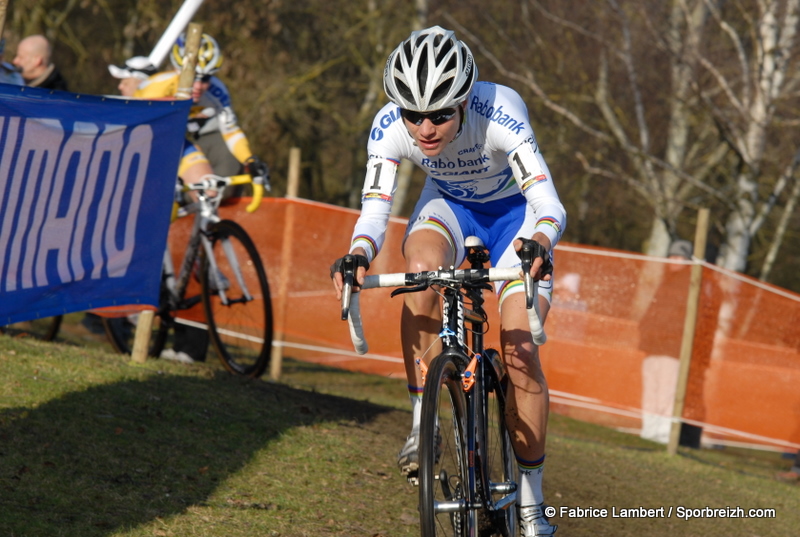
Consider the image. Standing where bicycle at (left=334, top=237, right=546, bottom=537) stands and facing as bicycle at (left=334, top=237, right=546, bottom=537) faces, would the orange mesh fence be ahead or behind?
behind

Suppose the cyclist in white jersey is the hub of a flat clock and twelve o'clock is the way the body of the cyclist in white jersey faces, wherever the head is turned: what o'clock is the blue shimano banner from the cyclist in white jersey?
The blue shimano banner is roughly at 4 o'clock from the cyclist in white jersey.

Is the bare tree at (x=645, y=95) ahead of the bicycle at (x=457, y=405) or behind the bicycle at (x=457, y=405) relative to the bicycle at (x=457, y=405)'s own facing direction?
behind

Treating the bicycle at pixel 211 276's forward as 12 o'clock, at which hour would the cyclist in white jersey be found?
The cyclist in white jersey is roughly at 1 o'clock from the bicycle.

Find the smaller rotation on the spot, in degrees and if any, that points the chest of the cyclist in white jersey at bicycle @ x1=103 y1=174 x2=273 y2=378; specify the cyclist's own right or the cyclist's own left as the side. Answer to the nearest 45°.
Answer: approximately 135° to the cyclist's own right

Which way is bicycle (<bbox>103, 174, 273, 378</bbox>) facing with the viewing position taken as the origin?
facing the viewer and to the right of the viewer

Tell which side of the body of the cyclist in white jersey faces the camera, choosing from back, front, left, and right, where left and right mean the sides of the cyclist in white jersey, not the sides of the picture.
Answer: front

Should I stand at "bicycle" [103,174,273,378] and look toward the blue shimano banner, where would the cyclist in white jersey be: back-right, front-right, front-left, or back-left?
front-left

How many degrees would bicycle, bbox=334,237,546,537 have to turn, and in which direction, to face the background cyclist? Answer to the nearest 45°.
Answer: approximately 135° to its right

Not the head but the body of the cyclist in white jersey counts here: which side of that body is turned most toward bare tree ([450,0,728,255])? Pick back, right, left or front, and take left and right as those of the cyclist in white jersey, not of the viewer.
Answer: back

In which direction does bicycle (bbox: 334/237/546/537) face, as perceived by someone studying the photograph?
facing the viewer

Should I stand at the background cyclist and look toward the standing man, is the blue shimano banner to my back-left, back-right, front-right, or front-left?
back-left

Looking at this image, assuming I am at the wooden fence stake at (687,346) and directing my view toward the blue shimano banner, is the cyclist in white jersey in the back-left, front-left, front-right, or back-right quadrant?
front-left
